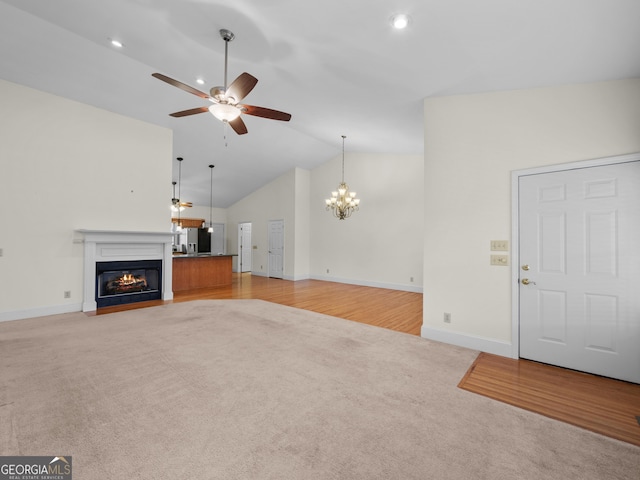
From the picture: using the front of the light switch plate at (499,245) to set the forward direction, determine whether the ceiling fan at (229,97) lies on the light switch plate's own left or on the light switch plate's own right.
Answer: on the light switch plate's own right

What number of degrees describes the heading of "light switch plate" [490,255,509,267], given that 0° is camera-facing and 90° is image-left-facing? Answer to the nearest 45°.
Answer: approximately 0°

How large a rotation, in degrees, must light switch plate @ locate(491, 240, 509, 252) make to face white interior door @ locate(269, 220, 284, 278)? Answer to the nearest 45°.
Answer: approximately 135° to its right

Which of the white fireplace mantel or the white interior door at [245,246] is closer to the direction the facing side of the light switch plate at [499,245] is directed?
the white fireplace mantel

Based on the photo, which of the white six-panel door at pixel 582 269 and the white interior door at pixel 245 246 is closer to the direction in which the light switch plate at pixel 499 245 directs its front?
the white six-panel door

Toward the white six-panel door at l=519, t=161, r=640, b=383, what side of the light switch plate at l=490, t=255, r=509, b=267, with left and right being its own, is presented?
left

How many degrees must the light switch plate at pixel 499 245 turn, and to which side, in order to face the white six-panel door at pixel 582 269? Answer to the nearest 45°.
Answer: approximately 90° to its left

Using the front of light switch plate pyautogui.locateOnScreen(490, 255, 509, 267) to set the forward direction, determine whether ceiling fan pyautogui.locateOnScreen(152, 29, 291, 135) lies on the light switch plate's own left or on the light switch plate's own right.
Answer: on the light switch plate's own right

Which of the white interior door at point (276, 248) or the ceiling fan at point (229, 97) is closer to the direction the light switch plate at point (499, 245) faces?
the ceiling fan

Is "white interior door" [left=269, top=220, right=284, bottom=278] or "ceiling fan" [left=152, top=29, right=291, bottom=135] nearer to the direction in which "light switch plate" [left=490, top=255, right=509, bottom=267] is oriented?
the ceiling fan
